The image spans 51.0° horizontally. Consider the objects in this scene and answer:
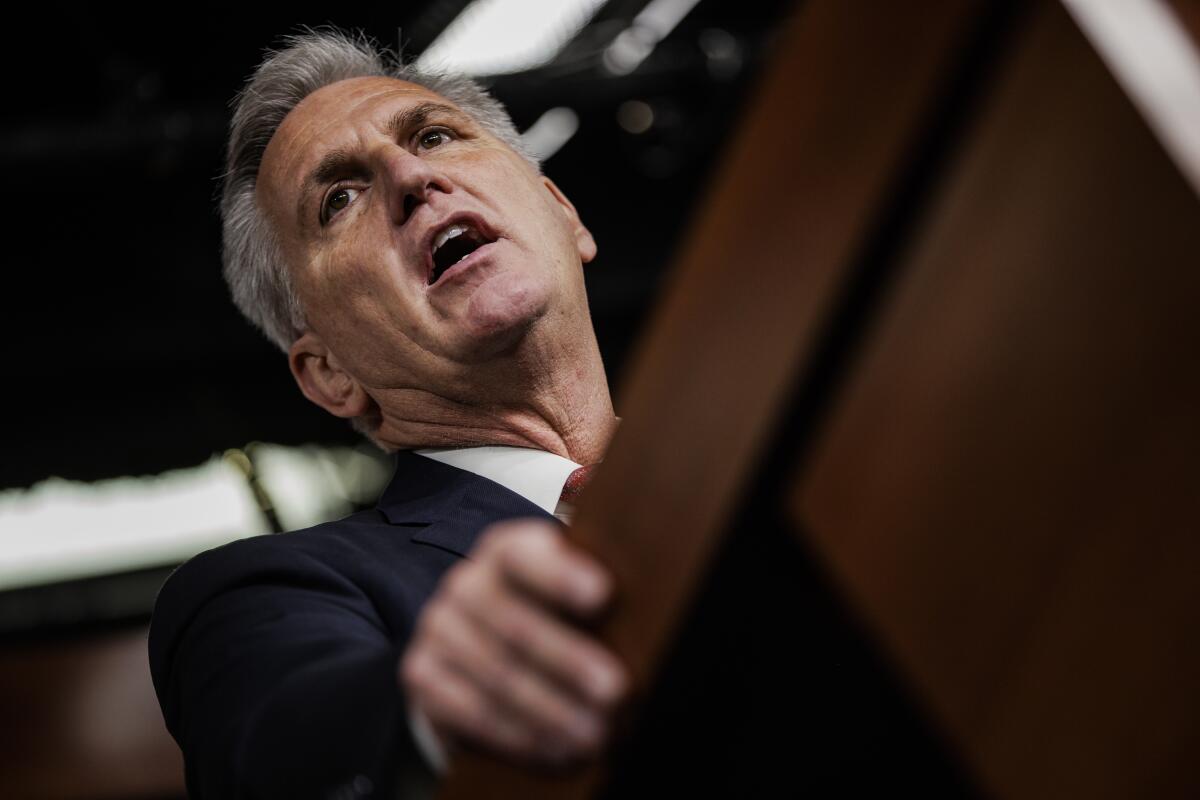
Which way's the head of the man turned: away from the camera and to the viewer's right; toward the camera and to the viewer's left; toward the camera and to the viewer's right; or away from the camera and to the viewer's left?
toward the camera and to the viewer's right

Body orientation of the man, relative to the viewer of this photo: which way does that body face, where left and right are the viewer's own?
facing the viewer and to the right of the viewer

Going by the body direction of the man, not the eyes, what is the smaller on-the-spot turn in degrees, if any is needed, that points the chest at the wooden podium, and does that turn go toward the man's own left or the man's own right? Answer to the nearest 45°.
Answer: approximately 45° to the man's own right

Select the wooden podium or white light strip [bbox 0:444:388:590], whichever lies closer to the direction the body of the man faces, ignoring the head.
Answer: the wooden podium

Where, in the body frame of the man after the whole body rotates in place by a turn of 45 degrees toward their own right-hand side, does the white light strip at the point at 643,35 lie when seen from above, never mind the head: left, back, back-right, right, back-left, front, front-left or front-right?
back

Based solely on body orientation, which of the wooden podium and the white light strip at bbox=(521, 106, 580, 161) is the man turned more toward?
the wooden podium

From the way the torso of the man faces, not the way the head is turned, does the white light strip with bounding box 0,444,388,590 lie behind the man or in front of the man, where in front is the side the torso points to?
behind

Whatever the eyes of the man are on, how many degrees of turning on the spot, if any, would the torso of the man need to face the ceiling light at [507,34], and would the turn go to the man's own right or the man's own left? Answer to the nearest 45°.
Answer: approximately 135° to the man's own left

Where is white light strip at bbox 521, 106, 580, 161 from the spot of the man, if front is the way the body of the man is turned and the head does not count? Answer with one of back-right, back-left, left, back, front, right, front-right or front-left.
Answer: back-left
